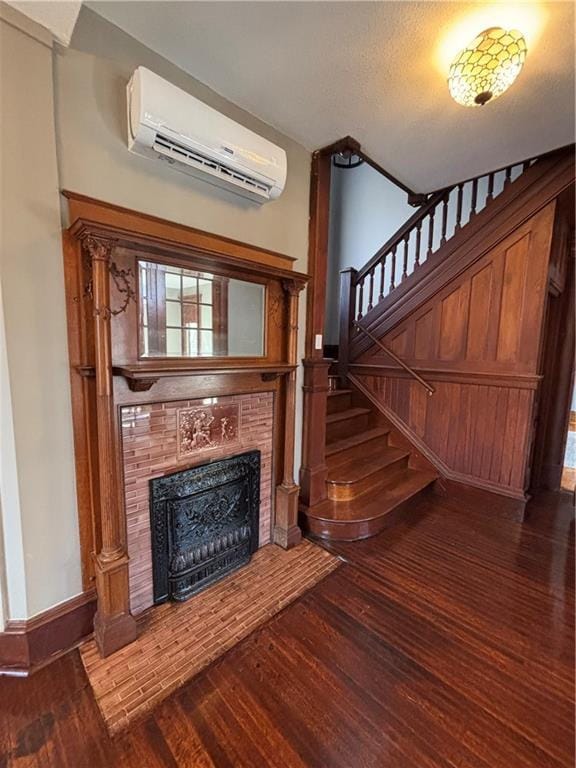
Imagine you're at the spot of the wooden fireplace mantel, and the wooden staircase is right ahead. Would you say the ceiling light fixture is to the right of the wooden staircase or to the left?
right

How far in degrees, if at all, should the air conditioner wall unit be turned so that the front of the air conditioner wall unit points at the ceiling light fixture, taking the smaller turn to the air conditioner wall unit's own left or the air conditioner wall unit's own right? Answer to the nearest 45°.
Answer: approximately 45° to the air conditioner wall unit's own left

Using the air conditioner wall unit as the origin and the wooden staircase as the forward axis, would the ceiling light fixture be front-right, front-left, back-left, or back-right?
front-right

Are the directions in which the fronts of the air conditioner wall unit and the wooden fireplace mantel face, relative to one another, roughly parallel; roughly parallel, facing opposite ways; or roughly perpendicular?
roughly parallel

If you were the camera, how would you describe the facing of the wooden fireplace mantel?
facing the viewer and to the right of the viewer

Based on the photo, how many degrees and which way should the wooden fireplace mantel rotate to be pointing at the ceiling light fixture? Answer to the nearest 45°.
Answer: approximately 45° to its left

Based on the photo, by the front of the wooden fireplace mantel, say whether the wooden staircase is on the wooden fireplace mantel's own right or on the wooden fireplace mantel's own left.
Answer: on the wooden fireplace mantel's own left

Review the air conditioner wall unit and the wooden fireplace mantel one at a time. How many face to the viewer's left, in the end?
0
